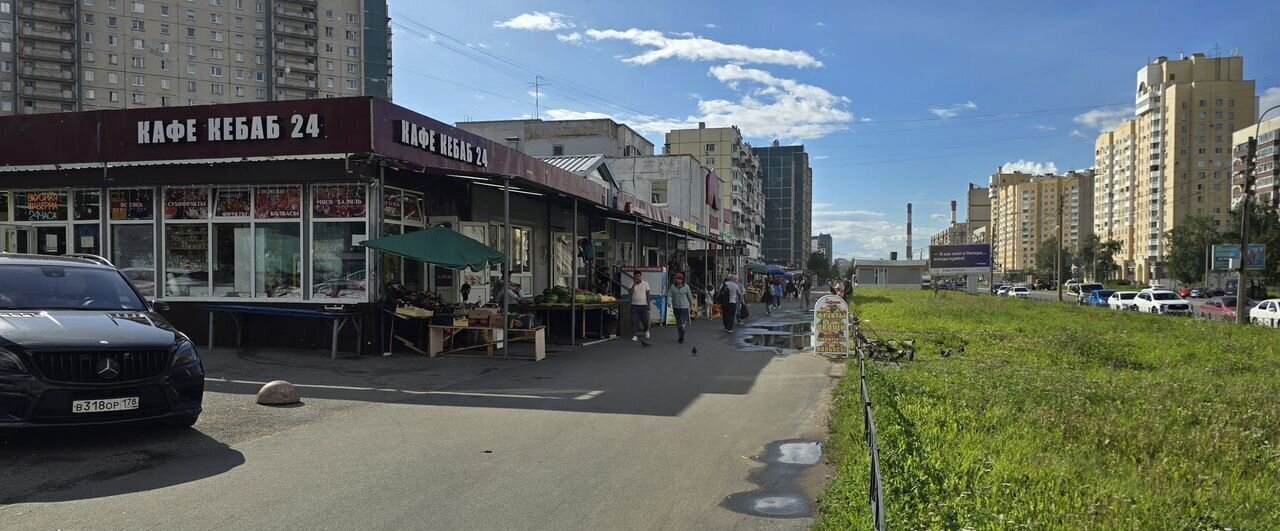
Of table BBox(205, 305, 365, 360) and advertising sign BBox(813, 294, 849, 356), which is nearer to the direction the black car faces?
the advertising sign

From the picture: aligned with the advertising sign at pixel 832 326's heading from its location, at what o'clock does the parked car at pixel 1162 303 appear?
The parked car is roughly at 7 o'clock from the advertising sign.

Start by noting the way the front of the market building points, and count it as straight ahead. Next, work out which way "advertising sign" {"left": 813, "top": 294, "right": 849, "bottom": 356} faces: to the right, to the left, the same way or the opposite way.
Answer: to the right

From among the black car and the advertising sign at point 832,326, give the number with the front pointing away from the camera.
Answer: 0

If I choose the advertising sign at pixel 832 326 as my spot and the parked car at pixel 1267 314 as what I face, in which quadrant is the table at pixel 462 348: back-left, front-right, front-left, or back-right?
back-left

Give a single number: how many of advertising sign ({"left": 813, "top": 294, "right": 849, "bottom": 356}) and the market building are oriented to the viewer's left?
0

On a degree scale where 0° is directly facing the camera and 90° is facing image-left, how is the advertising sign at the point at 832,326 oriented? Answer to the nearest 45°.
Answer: approximately 0°

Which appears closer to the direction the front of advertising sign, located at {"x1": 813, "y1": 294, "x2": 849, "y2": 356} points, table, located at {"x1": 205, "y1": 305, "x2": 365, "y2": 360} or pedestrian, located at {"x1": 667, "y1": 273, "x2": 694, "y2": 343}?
the table

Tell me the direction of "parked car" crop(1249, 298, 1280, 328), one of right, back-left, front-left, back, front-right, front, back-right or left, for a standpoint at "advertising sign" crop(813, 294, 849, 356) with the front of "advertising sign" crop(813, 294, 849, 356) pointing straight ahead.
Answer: back-left

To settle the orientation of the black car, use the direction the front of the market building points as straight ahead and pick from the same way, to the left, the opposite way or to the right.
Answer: the same way

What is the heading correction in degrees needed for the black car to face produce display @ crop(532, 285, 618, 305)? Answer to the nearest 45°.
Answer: approximately 90° to its left

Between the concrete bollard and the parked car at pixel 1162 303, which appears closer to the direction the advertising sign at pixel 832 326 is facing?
the concrete bollard

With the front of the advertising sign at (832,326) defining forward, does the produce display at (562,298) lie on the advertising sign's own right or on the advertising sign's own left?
on the advertising sign's own right

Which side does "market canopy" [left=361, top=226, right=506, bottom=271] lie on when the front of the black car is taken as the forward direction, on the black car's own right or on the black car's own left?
on the black car's own left

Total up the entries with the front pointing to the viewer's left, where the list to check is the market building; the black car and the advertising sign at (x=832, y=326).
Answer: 0

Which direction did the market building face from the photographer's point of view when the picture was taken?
facing the viewer and to the right of the viewer
